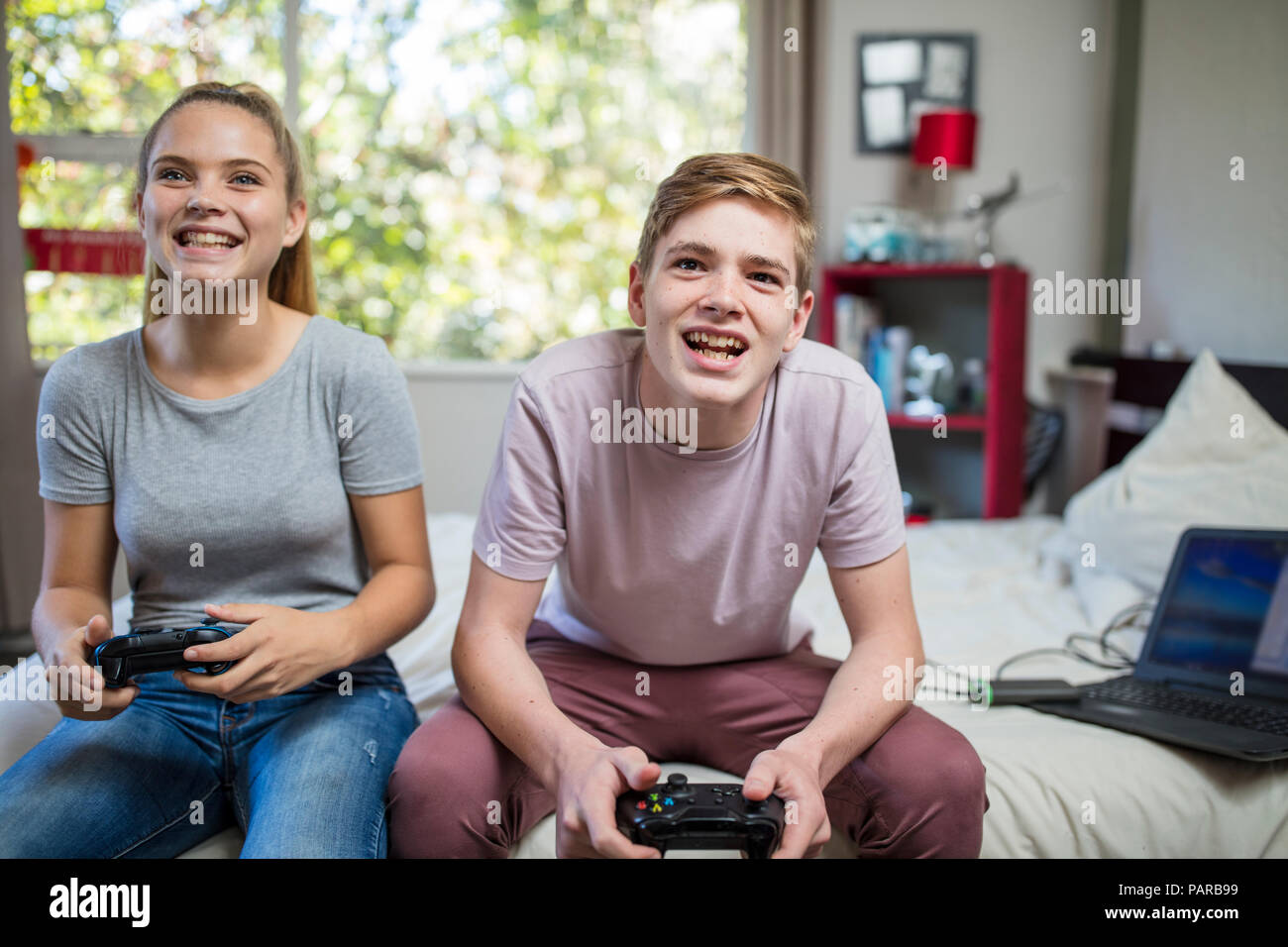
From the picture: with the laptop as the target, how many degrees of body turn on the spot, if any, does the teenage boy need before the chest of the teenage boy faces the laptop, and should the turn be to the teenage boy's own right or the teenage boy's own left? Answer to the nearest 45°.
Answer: approximately 135° to the teenage boy's own left

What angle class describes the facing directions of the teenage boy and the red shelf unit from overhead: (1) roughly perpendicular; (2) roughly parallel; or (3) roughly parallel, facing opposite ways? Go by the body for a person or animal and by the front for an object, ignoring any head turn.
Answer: roughly parallel

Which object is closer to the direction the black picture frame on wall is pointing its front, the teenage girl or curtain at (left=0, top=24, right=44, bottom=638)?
the teenage girl

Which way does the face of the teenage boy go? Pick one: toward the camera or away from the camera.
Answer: toward the camera

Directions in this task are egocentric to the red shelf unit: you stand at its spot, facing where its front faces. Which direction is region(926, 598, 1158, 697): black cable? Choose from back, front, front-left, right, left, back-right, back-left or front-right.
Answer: front

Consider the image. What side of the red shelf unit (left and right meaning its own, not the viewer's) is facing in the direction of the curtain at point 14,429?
right

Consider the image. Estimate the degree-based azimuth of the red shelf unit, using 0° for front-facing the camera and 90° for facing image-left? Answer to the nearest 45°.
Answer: approximately 0°

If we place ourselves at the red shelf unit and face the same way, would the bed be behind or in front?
in front

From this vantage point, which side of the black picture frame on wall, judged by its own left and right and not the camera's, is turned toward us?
front

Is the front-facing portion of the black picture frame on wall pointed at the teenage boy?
yes

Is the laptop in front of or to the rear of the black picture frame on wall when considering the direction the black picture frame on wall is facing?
in front

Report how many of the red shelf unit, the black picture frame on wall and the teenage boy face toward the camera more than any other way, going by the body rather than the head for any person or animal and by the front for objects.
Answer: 3

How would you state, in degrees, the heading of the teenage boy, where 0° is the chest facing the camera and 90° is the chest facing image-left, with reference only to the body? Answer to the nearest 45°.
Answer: approximately 0°

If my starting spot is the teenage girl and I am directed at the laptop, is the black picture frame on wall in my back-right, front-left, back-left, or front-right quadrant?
front-left

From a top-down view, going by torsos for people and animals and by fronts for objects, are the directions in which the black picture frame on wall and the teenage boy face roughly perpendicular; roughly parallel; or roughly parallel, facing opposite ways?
roughly parallel
